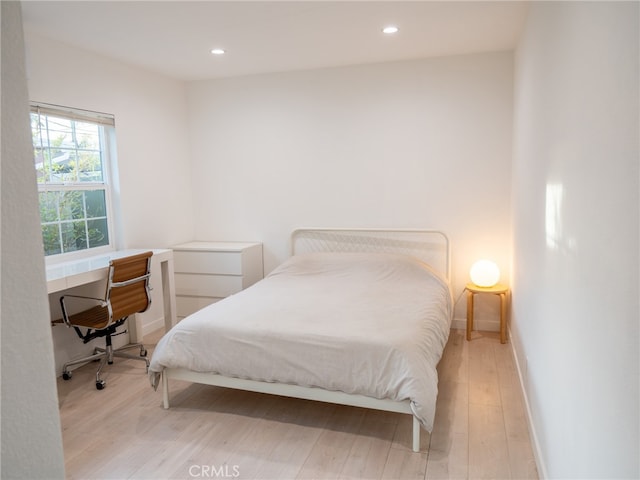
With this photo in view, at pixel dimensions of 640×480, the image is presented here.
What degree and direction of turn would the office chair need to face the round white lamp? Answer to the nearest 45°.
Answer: approximately 135° to its right

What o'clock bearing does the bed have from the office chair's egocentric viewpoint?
The bed is roughly at 6 o'clock from the office chair.

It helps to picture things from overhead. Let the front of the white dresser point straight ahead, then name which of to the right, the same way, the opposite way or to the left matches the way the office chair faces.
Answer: to the right

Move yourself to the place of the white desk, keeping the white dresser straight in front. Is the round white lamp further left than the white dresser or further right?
right

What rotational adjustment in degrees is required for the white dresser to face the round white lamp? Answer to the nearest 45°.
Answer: approximately 90° to its left

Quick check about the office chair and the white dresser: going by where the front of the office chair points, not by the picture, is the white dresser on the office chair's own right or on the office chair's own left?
on the office chair's own right

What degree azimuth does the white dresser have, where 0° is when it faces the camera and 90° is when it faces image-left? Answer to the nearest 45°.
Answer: approximately 45°

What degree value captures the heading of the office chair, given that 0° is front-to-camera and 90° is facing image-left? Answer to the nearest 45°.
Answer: approximately 135°
